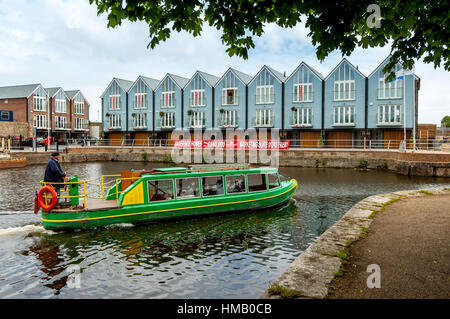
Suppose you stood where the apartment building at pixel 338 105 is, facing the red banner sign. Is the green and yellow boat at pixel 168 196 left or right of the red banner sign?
left

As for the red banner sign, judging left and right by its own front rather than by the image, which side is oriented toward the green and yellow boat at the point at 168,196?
front

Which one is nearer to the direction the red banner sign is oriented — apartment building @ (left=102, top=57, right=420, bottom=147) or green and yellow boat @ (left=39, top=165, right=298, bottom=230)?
the green and yellow boat

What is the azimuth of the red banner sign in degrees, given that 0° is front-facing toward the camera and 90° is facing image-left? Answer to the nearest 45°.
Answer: approximately 0°
